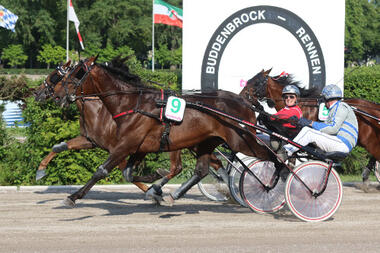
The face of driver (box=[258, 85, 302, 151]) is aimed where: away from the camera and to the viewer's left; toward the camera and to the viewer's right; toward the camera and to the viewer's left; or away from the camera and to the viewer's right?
toward the camera and to the viewer's left

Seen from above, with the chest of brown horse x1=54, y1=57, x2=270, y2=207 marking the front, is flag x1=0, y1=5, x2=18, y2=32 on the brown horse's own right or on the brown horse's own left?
on the brown horse's own right

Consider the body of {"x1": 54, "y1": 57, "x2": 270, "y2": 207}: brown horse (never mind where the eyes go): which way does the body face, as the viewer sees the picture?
to the viewer's left

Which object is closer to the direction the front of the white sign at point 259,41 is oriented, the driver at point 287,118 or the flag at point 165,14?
the driver

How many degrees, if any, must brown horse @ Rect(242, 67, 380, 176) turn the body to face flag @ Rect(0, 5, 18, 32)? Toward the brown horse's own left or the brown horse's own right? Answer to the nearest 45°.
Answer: approximately 45° to the brown horse's own right

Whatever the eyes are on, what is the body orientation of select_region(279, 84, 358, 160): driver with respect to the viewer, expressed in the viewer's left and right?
facing to the left of the viewer

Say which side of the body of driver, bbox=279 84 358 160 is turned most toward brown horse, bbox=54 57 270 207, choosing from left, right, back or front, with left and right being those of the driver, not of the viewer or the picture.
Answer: front

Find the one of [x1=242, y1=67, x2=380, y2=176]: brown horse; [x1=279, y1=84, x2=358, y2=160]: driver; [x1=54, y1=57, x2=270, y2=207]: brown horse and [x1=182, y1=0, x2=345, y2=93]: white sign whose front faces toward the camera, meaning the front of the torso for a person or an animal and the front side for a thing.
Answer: the white sign

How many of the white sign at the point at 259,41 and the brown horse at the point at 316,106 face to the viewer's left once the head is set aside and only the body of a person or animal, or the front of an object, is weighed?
1

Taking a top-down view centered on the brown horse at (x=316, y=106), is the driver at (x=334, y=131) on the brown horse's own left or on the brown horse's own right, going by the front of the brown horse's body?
on the brown horse's own left

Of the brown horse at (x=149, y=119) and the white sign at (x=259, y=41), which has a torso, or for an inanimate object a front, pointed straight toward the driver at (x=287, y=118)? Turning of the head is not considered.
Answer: the white sign

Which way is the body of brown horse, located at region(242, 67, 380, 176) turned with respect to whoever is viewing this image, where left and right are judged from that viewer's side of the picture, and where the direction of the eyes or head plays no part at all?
facing to the left of the viewer

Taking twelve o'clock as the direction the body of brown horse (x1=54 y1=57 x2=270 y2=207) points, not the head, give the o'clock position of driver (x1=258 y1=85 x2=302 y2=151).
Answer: The driver is roughly at 6 o'clock from the brown horse.

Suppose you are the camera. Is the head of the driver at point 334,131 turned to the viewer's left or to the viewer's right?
to the viewer's left

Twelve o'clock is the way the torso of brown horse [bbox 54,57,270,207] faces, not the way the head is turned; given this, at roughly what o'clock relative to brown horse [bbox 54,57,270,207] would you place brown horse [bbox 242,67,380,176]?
brown horse [bbox 242,67,380,176] is roughly at 5 o'clock from brown horse [bbox 54,57,270,207].
